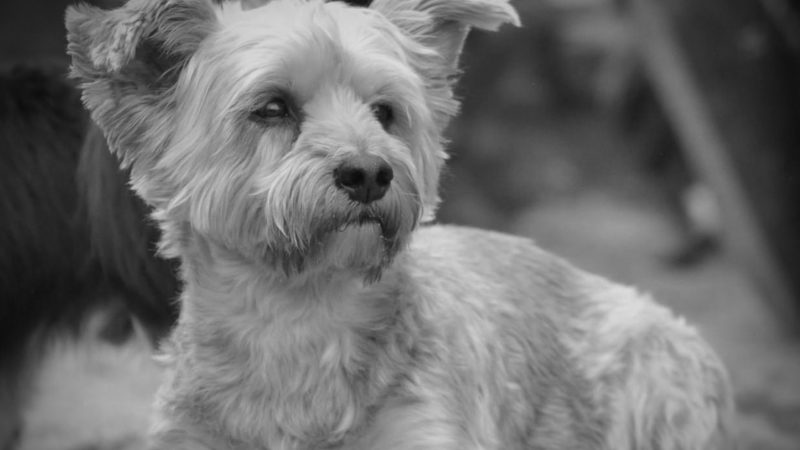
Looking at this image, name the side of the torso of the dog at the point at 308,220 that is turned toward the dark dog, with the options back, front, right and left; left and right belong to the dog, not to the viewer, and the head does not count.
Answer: right

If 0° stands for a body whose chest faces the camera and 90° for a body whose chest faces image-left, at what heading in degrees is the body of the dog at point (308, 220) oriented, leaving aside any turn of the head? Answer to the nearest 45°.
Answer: approximately 45°
